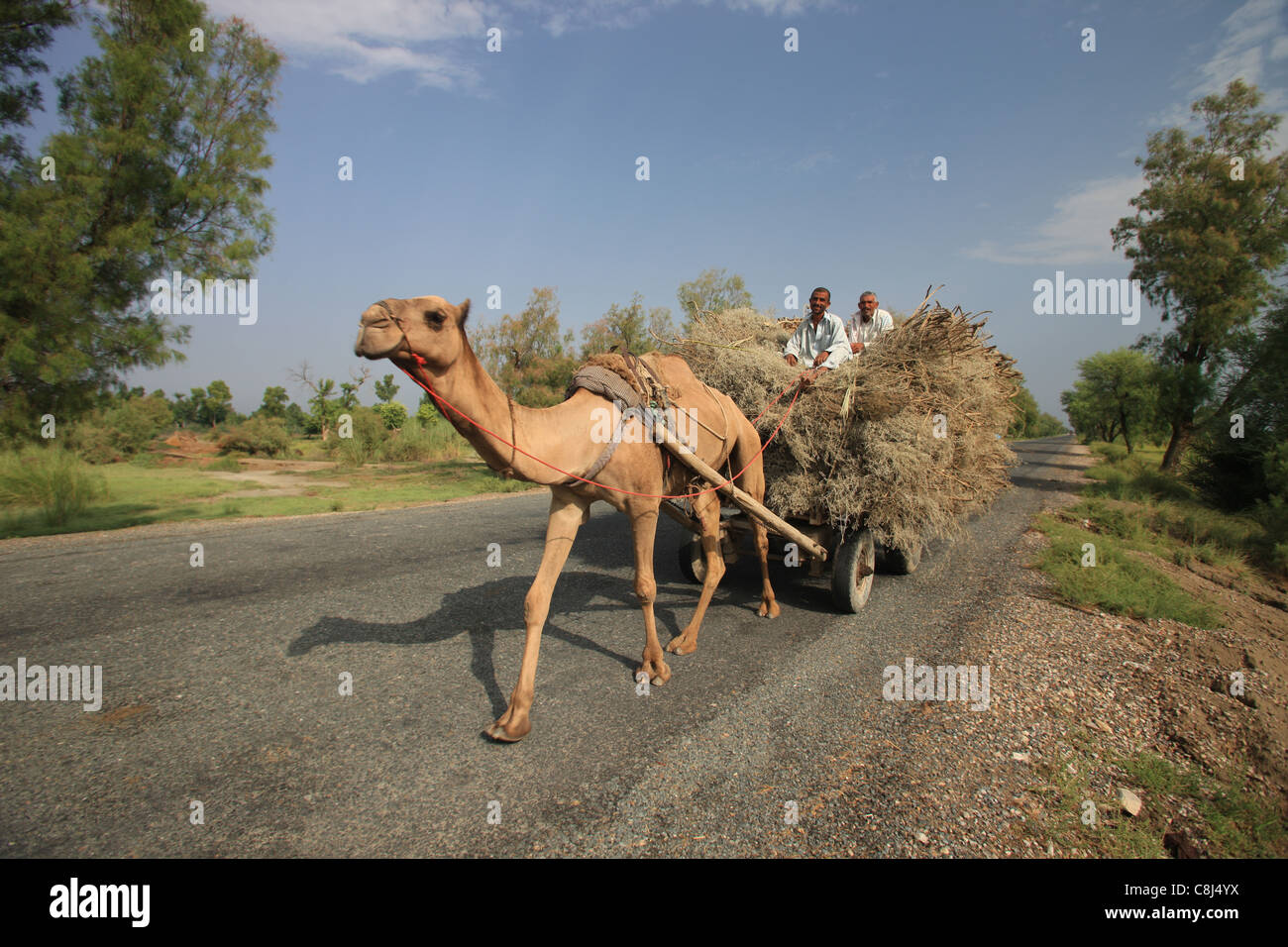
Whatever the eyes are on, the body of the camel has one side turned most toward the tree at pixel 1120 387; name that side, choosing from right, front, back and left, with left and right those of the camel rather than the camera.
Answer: back

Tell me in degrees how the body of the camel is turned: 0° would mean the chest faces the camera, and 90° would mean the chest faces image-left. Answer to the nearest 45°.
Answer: approximately 45°

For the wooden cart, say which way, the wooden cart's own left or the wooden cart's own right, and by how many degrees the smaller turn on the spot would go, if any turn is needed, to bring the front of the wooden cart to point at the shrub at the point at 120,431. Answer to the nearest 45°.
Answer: approximately 90° to the wooden cart's own right

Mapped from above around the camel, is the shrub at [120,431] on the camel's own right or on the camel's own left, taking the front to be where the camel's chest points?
on the camel's own right

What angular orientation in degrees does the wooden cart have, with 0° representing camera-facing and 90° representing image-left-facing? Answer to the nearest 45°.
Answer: approximately 45°

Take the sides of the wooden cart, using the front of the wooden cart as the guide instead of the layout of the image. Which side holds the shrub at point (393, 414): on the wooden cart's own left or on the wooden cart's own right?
on the wooden cart's own right

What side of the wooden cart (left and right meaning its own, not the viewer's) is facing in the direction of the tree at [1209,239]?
back
